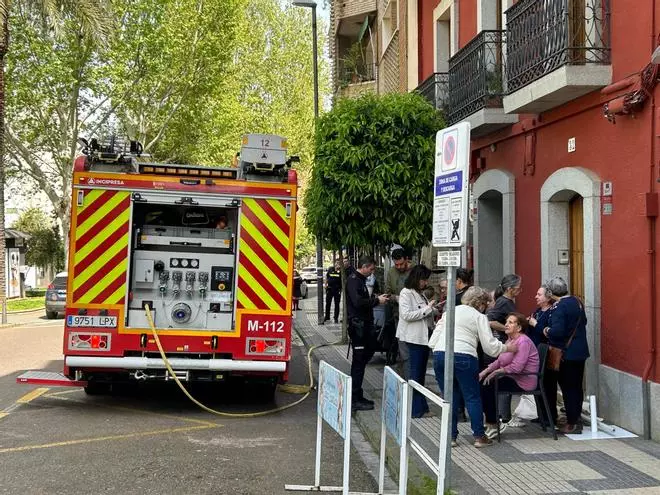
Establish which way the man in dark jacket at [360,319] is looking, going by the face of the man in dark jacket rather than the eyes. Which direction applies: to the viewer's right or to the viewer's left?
to the viewer's right

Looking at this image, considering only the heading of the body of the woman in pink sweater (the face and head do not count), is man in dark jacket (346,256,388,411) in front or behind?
in front

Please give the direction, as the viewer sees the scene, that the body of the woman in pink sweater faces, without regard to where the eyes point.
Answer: to the viewer's left

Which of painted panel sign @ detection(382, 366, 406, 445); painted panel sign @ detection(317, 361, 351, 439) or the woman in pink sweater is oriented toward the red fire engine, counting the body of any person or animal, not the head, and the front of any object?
the woman in pink sweater

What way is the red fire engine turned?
away from the camera

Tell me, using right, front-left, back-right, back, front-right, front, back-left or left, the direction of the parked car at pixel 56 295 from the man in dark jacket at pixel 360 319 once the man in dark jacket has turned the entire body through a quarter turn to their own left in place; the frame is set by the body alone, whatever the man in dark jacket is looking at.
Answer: front-left

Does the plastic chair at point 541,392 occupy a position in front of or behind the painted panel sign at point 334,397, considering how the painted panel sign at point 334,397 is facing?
behind

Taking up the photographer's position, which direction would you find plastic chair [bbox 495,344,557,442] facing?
facing to the left of the viewer

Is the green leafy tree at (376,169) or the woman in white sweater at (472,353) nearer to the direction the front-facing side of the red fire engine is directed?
the green leafy tree

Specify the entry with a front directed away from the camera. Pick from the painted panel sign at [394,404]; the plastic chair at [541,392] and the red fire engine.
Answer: the red fire engine

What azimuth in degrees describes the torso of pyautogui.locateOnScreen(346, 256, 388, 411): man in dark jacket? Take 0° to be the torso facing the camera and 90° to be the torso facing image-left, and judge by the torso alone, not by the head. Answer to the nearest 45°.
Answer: approximately 270°

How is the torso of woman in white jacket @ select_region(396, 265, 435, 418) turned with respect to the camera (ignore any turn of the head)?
to the viewer's right

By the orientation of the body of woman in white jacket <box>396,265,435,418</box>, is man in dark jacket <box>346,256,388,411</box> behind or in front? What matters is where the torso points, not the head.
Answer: behind
